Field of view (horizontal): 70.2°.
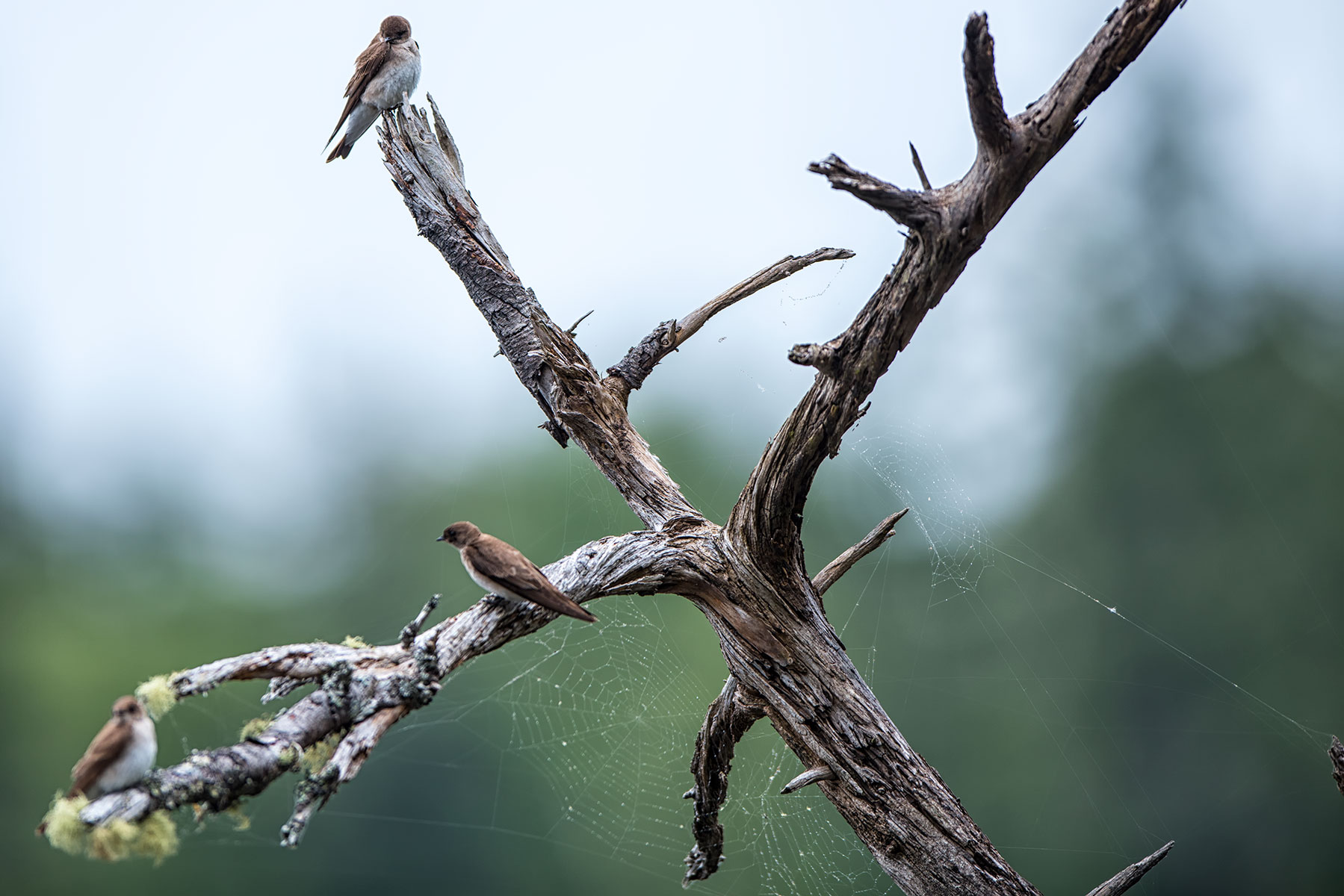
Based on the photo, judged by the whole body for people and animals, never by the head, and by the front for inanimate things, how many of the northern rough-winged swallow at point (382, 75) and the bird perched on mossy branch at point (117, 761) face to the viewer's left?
0

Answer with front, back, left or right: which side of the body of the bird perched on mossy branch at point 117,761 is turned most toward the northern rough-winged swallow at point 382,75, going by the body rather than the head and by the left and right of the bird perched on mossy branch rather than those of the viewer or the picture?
left

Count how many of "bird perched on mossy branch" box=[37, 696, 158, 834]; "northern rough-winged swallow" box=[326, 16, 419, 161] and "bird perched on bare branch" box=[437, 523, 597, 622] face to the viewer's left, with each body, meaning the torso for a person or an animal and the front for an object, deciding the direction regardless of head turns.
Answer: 1

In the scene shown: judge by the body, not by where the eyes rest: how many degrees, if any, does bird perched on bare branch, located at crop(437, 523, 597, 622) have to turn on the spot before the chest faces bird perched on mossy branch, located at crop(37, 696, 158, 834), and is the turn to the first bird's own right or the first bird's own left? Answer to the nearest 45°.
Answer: approximately 45° to the first bird's own left

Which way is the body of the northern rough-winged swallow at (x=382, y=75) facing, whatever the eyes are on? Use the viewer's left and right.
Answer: facing the viewer and to the right of the viewer

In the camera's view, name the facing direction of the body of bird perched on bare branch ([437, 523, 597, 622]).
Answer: to the viewer's left

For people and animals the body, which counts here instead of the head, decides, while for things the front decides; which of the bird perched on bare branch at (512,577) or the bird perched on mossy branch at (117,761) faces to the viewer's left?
the bird perched on bare branch at (512,577)

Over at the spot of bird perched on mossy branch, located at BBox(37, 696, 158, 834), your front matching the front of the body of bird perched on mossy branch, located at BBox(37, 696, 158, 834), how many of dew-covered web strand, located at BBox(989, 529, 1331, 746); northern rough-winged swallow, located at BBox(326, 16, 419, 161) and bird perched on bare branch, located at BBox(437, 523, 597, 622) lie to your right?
0

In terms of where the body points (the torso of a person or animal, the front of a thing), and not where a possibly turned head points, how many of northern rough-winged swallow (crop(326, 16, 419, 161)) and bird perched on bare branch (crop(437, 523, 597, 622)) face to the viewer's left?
1

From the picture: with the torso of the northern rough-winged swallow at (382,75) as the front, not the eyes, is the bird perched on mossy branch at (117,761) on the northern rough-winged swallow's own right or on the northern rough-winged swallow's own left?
on the northern rough-winged swallow's own right

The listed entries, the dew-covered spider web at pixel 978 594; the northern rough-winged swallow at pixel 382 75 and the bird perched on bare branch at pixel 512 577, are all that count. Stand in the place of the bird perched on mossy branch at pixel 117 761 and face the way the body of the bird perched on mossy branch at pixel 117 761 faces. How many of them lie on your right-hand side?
0

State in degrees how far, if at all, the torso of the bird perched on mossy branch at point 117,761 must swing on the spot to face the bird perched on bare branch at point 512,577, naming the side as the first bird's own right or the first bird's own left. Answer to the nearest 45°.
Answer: approximately 45° to the first bird's own left
